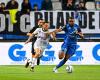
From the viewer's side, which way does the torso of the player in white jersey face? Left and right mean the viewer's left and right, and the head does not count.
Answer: facing the viewer and to the right of the viewer

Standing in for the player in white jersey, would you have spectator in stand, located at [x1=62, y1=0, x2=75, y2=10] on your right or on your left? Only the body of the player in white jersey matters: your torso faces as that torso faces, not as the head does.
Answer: on your left

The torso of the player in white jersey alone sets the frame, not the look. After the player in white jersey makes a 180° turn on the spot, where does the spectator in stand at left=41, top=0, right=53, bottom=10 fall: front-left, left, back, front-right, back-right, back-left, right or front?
front-right

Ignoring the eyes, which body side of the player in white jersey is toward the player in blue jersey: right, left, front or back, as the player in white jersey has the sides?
front

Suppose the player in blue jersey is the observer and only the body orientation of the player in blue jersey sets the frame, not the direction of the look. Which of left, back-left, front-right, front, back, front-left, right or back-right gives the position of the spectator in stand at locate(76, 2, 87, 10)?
back

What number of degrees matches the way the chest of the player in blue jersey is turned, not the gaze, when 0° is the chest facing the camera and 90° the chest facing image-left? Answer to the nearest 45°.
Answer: approximately 0°
